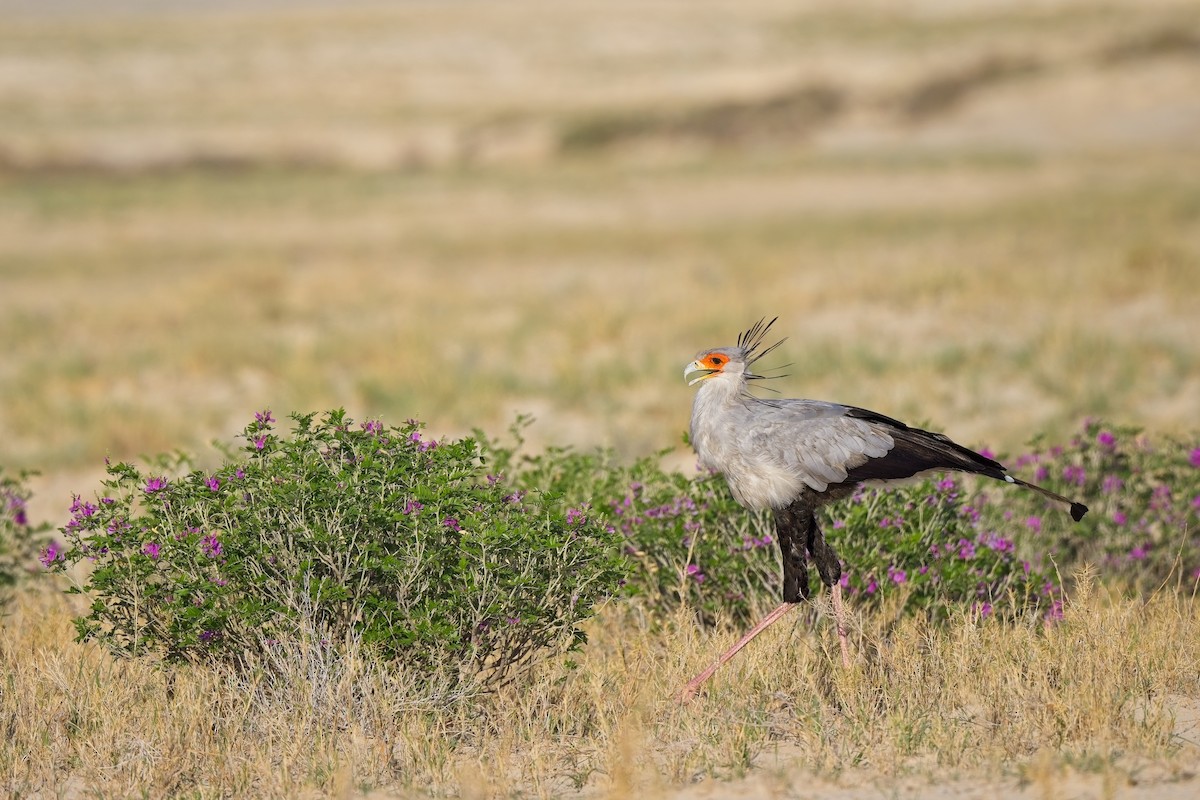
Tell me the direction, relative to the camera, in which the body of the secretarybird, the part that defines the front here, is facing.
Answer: to the viewer's left

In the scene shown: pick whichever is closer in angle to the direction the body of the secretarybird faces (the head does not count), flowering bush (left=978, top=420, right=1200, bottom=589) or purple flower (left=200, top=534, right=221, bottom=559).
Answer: the purple flower

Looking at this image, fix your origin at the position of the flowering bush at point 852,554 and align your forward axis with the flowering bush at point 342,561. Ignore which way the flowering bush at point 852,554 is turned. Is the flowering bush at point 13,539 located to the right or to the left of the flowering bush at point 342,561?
right

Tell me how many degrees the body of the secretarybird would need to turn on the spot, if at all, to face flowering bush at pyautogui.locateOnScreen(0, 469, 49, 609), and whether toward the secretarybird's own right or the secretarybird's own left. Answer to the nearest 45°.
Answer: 0° — it already faces it

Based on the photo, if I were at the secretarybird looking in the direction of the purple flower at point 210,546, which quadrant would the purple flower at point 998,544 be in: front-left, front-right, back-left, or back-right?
back-right

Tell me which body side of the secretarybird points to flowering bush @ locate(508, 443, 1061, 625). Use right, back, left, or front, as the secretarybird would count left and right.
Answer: right

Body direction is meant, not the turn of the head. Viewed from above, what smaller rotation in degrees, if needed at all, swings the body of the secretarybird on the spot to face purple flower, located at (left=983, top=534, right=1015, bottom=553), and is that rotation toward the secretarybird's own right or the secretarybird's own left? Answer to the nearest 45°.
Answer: approximately 135° to the secretarybird's own right

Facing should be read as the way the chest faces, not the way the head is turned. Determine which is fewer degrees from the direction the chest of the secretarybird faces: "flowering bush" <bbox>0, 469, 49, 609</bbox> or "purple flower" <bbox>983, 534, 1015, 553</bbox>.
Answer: the flowering bush

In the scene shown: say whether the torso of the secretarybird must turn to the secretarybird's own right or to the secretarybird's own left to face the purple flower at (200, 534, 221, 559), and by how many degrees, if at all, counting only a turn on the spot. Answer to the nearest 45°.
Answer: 0° — it already faces it

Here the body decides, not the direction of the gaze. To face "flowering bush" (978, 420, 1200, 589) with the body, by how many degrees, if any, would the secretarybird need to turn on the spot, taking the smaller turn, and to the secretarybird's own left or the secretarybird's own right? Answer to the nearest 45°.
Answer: approximately 135° to the secretarybird's own right
